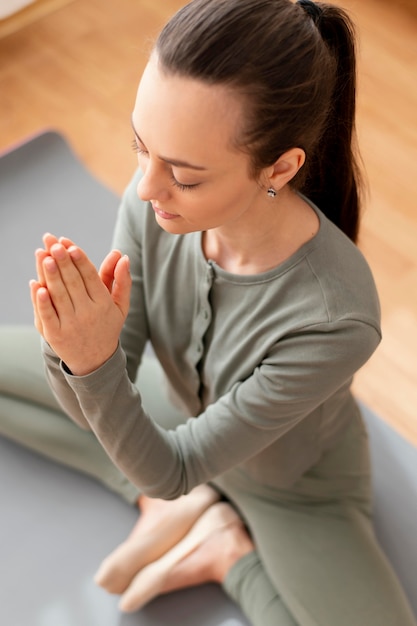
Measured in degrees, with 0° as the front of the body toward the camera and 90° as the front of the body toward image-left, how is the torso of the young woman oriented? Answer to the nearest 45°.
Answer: approximately 45°
